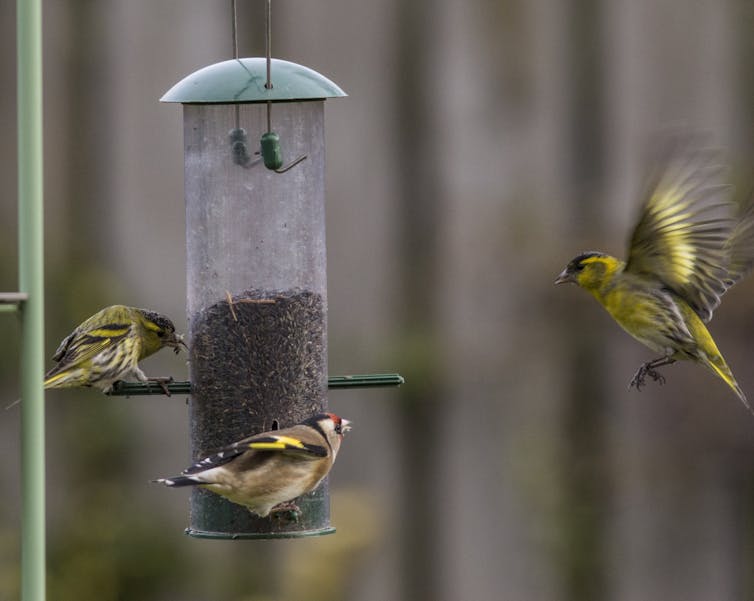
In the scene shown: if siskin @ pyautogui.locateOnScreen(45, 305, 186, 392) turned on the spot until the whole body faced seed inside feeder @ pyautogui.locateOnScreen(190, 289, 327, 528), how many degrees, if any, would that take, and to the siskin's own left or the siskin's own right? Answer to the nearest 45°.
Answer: approximately 45° to the siskin's own right

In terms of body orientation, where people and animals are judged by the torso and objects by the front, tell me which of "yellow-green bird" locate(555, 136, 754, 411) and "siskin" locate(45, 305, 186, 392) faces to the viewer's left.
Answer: the yellow-green bird

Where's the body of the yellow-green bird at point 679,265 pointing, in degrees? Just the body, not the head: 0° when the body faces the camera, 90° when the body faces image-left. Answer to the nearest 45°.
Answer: approximately 90°

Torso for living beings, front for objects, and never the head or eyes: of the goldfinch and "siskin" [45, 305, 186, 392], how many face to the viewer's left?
0

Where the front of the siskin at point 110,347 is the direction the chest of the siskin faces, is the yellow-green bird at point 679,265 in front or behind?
in front

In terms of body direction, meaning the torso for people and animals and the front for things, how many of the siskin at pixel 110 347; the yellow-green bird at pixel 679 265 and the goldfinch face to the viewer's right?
2

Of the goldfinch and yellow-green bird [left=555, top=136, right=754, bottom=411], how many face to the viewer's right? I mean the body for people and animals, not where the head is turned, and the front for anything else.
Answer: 1

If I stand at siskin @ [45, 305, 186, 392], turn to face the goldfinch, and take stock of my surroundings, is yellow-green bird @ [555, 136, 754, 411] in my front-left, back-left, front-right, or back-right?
front-left

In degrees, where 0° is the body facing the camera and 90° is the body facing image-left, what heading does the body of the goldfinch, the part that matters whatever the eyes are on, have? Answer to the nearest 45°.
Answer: approximately 270°

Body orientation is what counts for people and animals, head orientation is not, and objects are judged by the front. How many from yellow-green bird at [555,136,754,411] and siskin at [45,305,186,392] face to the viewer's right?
1

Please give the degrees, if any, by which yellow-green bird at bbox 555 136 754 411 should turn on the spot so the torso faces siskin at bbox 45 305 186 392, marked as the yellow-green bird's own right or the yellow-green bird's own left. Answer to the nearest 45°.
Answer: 0° — it already faces it

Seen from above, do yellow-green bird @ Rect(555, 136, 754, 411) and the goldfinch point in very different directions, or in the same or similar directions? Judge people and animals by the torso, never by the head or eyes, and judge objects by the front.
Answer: very different directions

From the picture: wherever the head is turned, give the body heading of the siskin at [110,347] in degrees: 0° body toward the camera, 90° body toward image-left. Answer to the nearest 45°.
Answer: approximately 270°
